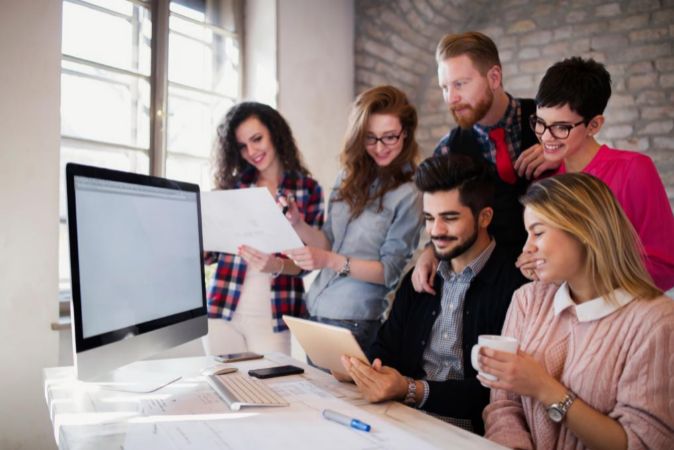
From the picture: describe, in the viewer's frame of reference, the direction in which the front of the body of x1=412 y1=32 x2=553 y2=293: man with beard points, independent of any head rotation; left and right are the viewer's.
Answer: facing the viewer and to the left of the viewer

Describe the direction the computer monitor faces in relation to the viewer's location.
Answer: facing the viewer and to the right of the viewer

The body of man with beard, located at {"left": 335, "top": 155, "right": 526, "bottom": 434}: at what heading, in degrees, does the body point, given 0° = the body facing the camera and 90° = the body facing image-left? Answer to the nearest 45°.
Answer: approximately 45°

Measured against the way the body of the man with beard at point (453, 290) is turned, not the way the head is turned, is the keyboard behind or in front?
in front

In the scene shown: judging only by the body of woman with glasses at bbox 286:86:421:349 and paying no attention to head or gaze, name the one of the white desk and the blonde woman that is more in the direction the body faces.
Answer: the white desk

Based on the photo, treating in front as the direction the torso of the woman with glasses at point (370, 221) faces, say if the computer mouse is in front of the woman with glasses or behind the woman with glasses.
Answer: in front

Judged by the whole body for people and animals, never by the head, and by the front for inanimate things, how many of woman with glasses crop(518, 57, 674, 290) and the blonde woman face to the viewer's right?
0

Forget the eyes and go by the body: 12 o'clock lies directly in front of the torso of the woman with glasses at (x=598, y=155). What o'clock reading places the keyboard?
The keyboard is roughly at 12 o'clock from the woman with glasses.

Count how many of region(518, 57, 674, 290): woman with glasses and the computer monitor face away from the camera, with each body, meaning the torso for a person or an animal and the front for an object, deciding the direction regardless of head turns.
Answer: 0

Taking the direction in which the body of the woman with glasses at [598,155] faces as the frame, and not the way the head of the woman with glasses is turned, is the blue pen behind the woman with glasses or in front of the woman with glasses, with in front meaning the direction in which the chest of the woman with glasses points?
in front

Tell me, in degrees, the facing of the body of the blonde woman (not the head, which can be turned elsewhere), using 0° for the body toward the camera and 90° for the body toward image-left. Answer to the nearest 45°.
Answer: approximately 45°
